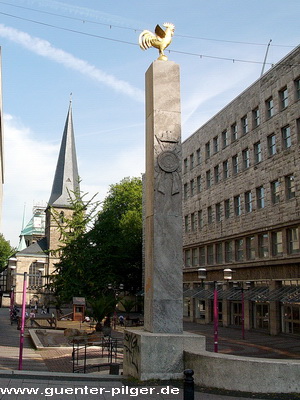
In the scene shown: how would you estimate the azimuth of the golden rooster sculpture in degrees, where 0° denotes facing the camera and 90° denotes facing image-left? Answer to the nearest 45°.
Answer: approximately 270°
